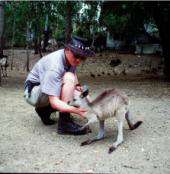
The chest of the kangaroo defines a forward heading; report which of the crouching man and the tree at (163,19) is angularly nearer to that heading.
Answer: the crouching man

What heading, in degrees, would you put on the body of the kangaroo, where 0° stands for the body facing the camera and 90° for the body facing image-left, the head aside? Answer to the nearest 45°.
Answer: approximately 90°

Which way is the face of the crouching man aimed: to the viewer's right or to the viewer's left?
to the viewer's right

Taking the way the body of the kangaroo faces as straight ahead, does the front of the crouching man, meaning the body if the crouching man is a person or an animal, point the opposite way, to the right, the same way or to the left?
the opposite way

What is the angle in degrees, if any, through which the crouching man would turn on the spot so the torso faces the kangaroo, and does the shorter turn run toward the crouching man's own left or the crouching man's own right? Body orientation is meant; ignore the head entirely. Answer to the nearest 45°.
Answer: approximately 45° to the crouching man's own right

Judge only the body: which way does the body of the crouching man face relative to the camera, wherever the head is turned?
to the viewer's right

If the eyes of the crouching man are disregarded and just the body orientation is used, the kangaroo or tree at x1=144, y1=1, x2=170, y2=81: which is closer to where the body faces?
the kangaroo

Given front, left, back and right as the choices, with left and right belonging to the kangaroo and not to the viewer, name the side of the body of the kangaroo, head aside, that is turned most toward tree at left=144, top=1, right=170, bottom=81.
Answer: right

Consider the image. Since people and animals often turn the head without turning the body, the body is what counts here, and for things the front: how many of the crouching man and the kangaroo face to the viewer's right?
1
